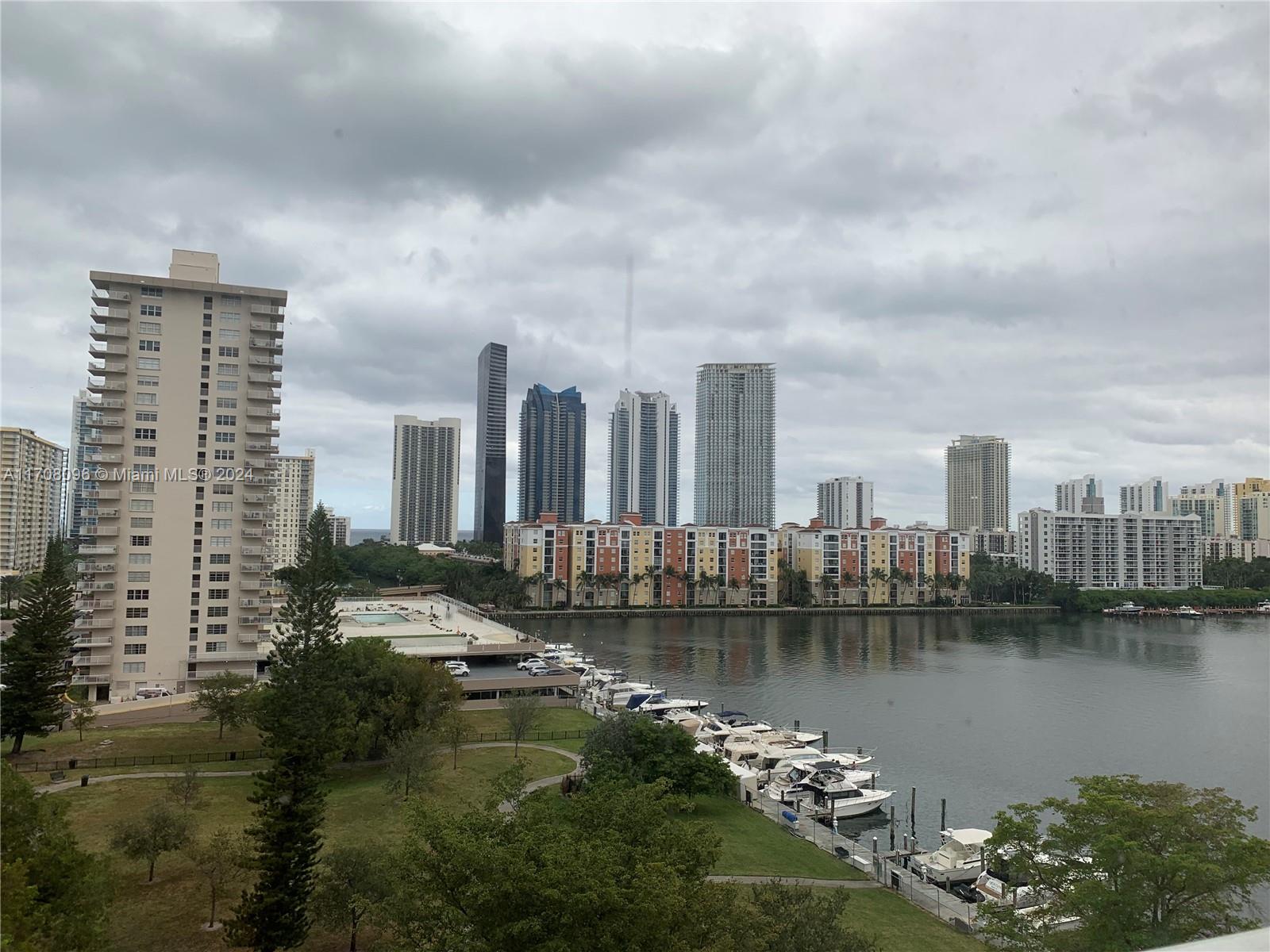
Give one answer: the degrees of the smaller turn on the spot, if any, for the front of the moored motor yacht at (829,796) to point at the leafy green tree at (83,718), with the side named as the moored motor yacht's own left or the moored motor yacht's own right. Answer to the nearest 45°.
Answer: approximately 135° to the moored motor yacht's own left

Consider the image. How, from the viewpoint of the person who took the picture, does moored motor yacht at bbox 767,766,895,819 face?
facing away from the viewer and to the right of the viewer

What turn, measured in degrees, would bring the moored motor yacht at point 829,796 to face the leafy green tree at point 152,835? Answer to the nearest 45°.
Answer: approximately 180°

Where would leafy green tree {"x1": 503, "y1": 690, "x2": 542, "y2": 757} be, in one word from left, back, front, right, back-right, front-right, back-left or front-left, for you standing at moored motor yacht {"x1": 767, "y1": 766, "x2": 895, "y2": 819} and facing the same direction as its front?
back-left

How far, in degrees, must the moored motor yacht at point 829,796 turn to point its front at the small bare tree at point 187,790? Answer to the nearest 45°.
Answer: approximately 180°

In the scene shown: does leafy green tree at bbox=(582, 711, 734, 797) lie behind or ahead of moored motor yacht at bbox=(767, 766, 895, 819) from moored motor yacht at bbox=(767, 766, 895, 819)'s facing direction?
behind

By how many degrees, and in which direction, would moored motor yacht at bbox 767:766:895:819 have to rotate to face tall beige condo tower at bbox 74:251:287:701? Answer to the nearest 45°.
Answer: approximately 135° to its left

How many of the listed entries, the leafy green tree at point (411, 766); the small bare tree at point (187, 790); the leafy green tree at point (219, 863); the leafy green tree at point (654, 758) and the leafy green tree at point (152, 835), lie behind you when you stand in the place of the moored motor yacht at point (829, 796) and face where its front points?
5

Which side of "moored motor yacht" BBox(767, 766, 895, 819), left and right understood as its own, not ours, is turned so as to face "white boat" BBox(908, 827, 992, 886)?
right

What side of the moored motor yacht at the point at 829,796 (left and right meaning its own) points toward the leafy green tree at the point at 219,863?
back

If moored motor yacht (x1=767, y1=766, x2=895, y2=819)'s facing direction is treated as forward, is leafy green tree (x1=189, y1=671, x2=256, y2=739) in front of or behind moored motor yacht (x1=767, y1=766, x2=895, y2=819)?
behind

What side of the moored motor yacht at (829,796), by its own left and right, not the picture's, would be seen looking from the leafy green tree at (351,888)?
back

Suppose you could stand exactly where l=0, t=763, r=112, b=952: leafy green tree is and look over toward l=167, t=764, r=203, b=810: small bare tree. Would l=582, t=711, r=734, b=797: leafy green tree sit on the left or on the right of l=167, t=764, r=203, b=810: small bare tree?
right

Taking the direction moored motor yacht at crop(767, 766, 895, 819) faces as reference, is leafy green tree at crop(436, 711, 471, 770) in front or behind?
behind
